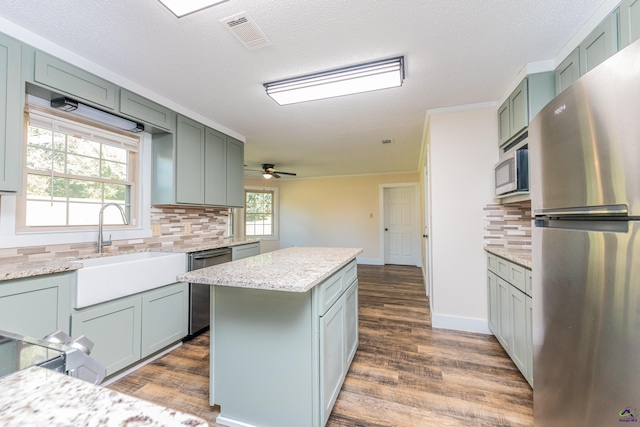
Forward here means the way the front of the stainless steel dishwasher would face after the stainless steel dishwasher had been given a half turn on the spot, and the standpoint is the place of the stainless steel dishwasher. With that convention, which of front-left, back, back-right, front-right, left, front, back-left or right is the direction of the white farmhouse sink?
left

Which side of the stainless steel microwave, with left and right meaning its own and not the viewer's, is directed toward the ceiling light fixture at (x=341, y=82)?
front

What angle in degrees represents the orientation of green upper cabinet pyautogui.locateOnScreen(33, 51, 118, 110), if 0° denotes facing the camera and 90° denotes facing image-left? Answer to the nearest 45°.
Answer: approximately 315°

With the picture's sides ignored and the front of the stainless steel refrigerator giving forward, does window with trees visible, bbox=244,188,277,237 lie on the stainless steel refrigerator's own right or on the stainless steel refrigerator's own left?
on the stainless steel refrigerator's own right

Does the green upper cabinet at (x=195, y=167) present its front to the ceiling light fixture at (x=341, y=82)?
yes

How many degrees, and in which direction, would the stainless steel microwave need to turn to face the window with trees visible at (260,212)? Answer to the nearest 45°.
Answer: approximately 45° to its right

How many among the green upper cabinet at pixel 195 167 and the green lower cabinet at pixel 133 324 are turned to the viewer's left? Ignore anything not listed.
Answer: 0

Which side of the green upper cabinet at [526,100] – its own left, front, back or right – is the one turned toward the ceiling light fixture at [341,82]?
front

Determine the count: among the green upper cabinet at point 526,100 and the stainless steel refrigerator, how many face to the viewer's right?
0

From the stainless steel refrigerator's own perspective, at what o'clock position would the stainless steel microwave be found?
The stainless steel microwave is roughly at 4 o'clock from the stainless steel refrigerator.

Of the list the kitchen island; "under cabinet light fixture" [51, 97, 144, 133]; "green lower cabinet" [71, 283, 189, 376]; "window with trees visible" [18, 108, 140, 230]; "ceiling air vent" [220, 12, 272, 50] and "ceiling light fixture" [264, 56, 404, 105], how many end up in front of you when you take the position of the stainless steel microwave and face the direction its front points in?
6

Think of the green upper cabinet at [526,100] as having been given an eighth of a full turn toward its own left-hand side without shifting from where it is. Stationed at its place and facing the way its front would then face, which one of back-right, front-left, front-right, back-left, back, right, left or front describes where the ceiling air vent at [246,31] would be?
front-right

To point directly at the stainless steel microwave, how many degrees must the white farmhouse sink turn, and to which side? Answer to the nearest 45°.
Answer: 0° — it already faces it

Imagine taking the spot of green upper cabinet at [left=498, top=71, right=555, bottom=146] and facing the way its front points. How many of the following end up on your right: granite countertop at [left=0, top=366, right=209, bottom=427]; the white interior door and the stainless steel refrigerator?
1

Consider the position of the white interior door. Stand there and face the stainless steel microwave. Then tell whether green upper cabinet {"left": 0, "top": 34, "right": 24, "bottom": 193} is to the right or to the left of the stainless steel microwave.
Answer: right

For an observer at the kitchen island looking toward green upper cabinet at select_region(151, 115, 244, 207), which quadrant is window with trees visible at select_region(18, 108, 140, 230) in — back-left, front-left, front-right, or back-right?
front-left
